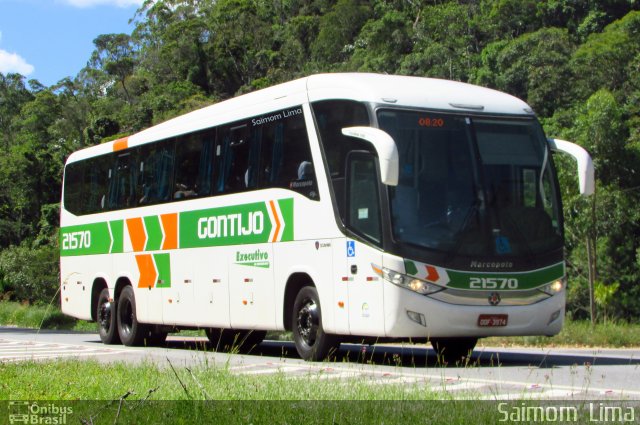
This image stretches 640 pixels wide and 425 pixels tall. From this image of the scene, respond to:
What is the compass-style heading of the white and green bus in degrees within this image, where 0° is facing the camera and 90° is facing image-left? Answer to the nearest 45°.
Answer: approximately 315°
